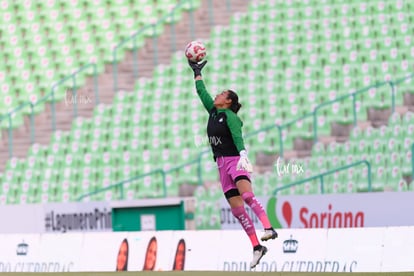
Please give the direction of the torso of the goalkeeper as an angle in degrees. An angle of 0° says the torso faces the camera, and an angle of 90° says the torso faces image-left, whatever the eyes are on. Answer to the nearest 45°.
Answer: approximately 45°

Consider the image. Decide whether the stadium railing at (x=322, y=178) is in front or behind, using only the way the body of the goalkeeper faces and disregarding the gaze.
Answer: behind

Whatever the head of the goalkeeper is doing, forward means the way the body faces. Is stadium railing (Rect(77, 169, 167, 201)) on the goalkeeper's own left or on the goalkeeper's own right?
on the goalkeeper's own right

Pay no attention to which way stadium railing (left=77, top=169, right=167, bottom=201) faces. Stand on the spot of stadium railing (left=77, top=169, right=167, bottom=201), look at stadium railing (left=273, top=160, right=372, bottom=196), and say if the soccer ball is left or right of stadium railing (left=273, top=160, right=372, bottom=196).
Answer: right
